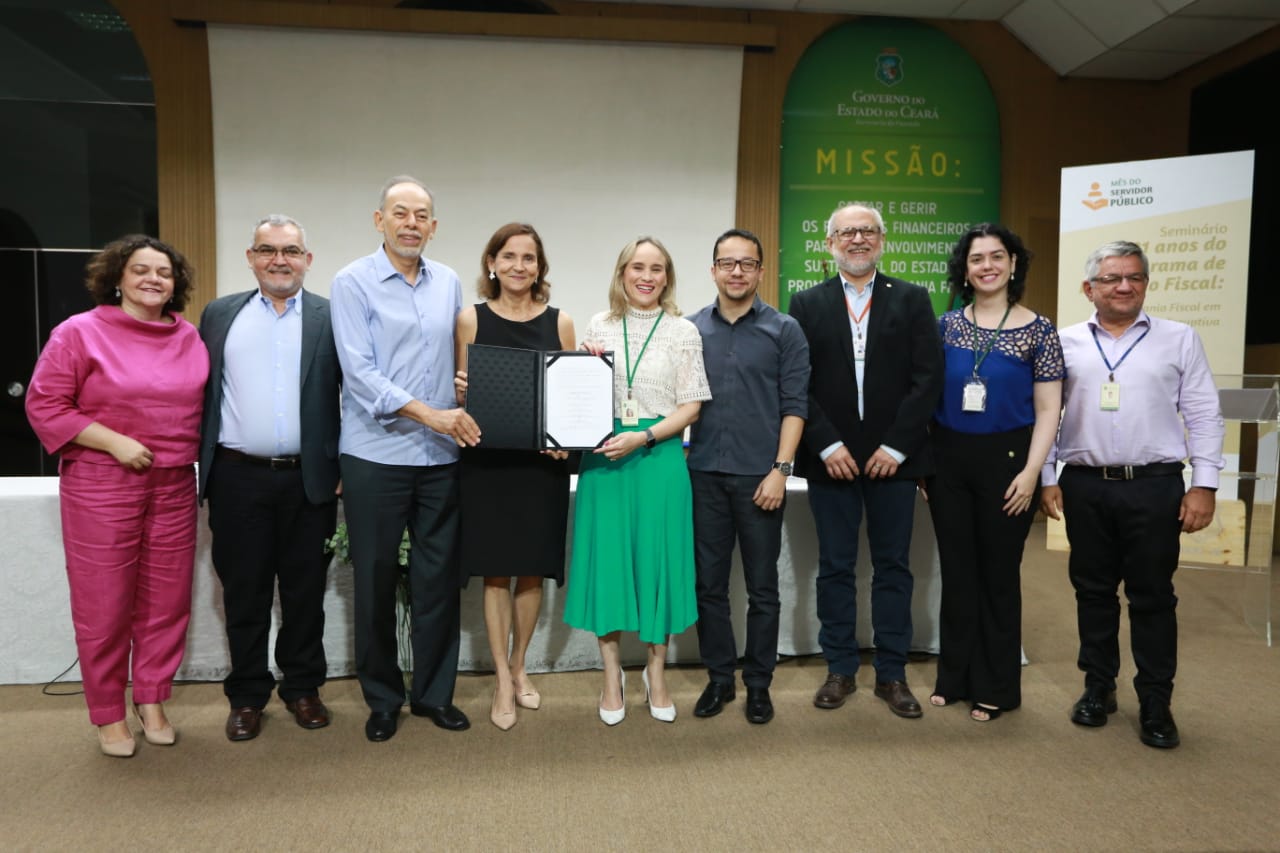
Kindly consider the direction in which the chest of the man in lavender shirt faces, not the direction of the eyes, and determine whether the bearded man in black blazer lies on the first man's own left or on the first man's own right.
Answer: on the first man's own right

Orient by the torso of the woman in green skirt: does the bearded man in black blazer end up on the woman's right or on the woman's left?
on the woman's left

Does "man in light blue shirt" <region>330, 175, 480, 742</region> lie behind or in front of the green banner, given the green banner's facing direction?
in front

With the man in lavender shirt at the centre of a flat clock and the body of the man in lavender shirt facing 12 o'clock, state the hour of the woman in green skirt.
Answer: The woman in green skirt is roughly at 2 o'clock from the man in lavender shirt.

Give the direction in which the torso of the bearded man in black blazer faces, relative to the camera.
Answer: toward the camera

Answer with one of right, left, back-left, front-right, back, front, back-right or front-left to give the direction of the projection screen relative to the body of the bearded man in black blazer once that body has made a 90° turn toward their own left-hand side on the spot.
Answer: back-left

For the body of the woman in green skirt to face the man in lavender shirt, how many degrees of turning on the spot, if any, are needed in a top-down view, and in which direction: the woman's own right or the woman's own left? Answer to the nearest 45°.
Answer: approximately 90° to the woman's own left

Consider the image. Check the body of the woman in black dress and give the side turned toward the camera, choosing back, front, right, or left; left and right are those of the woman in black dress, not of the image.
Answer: front

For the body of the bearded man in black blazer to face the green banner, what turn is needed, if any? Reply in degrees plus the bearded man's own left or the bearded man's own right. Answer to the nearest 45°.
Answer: approximately 180°

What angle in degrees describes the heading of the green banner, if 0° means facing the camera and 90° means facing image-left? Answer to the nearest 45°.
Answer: approximately 0°

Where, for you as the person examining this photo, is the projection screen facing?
facing the viewer
